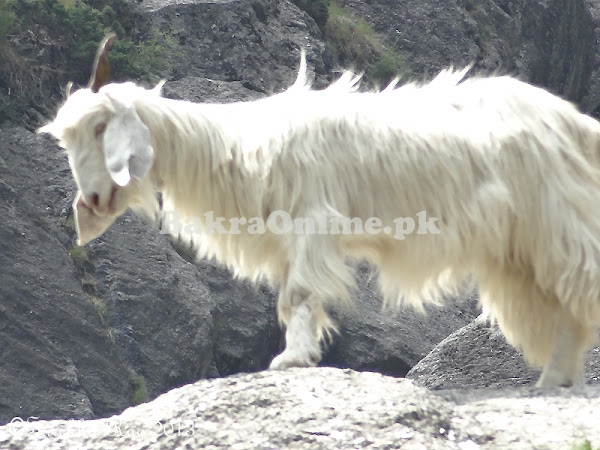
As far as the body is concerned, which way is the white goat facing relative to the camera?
to the viewer's left

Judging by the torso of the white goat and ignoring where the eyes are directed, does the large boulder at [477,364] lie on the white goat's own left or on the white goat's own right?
on the white goat's own right
